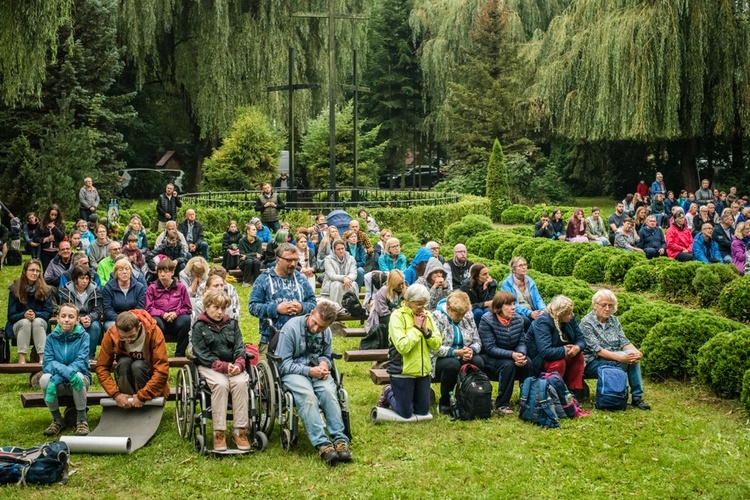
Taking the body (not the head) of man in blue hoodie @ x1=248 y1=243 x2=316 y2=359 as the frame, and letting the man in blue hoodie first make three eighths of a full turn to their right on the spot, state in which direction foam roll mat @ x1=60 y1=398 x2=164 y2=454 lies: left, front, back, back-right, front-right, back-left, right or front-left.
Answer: front-left

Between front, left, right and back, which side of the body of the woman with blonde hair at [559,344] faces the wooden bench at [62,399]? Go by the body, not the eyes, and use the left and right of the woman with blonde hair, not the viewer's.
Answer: right

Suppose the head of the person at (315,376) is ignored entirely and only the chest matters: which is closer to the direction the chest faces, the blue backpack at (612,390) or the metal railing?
the blue backpack

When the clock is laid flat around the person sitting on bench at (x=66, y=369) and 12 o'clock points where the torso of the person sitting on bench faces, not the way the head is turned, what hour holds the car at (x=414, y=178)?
The car is roughly at 7 o'clock from the person sitting on bench.

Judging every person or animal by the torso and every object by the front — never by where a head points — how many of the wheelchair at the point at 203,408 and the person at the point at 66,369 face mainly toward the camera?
2

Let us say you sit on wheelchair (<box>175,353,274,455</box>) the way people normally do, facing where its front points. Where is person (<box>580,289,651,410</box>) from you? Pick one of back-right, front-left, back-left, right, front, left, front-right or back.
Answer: left

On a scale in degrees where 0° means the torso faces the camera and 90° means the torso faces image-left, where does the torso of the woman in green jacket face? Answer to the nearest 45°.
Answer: approximately 315°

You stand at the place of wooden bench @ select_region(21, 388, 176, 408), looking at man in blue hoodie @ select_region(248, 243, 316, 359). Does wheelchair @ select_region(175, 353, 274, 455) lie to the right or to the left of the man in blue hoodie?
right

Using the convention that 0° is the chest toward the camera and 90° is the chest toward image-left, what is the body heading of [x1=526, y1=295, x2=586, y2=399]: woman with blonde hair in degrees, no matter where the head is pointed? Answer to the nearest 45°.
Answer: approximately 315°

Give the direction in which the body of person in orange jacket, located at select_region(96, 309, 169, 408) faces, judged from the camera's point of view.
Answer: toward the camera

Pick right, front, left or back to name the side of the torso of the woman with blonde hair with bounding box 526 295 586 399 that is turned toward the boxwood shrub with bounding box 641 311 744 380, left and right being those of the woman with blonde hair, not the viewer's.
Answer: left

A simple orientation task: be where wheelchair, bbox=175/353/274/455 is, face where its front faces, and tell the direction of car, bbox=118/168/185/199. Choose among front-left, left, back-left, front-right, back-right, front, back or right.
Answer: back

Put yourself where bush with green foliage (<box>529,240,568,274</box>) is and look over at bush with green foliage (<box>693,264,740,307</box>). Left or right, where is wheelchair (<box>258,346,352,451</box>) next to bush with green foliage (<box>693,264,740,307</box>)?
right

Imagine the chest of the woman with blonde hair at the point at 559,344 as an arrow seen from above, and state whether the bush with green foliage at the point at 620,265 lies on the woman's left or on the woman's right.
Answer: on the woman's left
